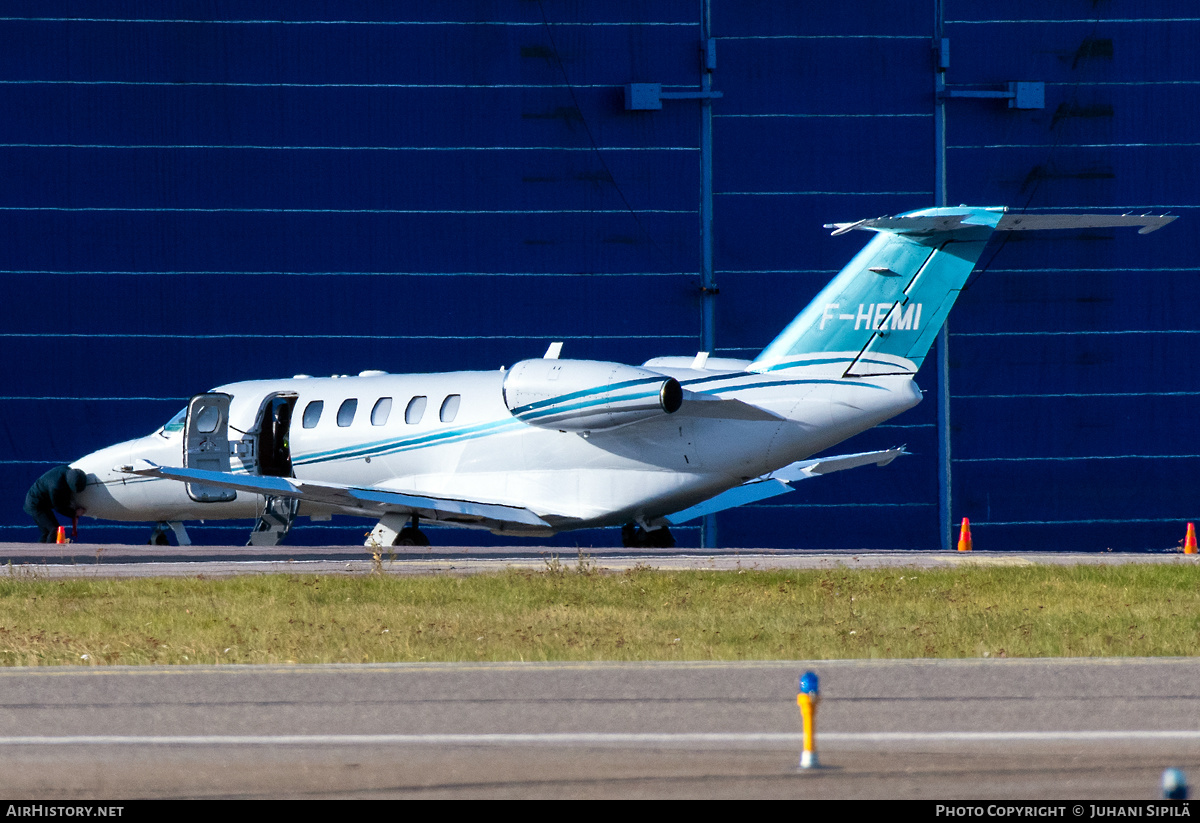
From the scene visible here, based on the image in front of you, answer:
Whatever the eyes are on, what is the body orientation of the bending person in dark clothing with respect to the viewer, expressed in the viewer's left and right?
facing to the right of the viewer

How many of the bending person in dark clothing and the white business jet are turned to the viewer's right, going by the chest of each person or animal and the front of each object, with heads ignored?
1

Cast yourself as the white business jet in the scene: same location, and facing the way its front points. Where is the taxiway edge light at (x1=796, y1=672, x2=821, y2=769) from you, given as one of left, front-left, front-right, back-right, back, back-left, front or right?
back-left

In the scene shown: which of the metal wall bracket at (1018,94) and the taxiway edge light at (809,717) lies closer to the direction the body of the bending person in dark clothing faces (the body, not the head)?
the metal wall bracket

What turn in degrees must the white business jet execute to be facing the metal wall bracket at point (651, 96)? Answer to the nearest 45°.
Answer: approximately 45° to its right

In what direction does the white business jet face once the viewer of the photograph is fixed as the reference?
facing away from the viewer and to the left of the viewer

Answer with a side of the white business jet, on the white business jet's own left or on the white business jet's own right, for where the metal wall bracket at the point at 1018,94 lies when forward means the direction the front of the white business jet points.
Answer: on the white business jet's own right

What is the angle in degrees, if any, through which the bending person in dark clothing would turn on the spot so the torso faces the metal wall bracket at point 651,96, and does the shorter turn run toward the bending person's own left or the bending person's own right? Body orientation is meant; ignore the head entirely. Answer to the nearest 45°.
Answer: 0° — they already face it
